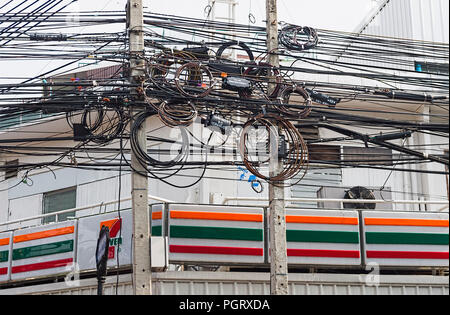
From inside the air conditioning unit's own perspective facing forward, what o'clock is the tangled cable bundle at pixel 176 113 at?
The tangled cable bundle is roughly at 1 o'clock from the air conditioning unit.

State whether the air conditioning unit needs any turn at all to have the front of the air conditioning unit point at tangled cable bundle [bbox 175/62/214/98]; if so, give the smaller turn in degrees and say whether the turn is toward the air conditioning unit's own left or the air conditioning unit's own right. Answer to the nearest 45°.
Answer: approximately 45° to the air conditioning unit's own right

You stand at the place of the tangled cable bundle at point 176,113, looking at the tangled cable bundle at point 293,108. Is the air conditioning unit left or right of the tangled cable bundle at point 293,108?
left

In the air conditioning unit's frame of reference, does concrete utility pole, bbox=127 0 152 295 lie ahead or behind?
ahead

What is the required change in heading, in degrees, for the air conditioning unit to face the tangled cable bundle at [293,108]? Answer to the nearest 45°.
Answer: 0° — it already faces it

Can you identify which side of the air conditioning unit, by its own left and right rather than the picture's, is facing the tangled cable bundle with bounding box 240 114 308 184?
front

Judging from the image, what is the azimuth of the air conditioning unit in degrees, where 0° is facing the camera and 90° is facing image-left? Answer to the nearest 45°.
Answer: approximately 0°

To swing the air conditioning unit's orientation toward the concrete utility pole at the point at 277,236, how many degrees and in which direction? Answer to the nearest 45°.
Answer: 0° — it already faces it

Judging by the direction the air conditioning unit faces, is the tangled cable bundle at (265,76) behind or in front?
in front

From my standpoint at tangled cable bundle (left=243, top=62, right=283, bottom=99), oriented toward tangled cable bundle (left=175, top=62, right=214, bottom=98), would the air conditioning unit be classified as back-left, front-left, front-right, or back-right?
back-right
